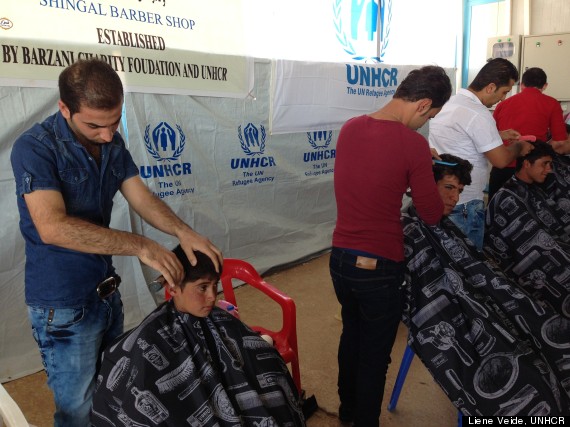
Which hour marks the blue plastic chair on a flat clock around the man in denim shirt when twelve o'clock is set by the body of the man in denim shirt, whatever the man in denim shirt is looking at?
The blue plastic chair is roughly at 10 o'clock from the man in denim shirt.

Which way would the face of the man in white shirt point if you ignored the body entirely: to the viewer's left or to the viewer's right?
to the viewer's right

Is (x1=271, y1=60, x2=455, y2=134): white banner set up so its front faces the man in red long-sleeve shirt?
yes

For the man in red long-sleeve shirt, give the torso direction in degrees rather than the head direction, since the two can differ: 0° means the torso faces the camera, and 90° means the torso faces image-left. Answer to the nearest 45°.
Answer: approximately 225°

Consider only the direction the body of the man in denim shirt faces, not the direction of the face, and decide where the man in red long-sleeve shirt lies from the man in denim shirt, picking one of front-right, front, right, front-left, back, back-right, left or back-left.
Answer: front-left

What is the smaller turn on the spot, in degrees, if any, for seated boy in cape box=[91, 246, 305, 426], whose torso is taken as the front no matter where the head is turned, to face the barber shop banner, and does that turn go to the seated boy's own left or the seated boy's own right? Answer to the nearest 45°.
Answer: approximately 135° to the seated boy's own left

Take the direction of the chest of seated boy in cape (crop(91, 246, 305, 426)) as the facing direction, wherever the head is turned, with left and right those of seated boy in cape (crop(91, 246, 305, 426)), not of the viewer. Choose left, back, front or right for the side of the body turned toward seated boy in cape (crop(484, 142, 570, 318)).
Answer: left

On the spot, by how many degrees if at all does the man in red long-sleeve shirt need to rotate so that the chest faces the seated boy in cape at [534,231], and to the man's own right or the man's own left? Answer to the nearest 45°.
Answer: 0° — they already face them

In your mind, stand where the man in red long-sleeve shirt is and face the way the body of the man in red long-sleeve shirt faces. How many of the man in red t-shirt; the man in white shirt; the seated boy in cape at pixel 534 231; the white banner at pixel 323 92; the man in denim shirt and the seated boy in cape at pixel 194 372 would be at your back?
2

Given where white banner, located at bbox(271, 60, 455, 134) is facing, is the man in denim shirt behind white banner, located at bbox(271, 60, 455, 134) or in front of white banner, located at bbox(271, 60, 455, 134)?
in front

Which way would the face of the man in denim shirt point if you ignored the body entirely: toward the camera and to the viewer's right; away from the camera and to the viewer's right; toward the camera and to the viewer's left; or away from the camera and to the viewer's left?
toward the camera and to the viewer's right

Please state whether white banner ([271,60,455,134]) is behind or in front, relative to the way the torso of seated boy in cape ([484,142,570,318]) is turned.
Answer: behind

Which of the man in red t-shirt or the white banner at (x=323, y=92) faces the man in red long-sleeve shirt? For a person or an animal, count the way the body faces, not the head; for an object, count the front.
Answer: the white banner
